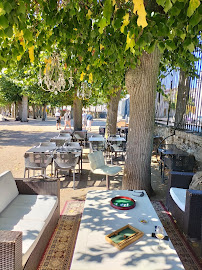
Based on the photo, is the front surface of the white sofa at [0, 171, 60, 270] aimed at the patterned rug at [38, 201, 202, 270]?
yes

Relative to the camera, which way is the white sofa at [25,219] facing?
to the viewer's right

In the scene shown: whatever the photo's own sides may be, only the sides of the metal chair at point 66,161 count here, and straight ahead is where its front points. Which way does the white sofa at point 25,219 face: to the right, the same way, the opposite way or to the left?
to the right

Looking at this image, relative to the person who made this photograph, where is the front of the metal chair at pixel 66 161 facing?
facing away from the viewer

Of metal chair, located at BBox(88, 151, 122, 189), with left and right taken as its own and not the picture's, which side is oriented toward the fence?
left

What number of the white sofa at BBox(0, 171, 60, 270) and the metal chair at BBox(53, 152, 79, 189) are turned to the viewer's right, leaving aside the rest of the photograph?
1

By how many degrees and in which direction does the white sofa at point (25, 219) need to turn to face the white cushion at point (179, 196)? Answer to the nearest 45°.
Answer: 0° — it already faces it

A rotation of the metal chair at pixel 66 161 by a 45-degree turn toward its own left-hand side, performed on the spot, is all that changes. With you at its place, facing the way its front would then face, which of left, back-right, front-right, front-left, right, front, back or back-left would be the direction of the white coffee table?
back-left

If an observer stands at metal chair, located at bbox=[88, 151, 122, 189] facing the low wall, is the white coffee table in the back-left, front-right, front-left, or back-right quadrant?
back-right

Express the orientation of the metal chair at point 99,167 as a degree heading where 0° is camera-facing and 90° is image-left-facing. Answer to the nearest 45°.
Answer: approximately 315°

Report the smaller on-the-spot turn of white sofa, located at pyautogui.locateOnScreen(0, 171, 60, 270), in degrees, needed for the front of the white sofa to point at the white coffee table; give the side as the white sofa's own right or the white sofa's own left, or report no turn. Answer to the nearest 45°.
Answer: approximately 45° to the white sofa's own right

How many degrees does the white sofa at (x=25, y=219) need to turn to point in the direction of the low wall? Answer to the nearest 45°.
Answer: approximately 45° to its left
